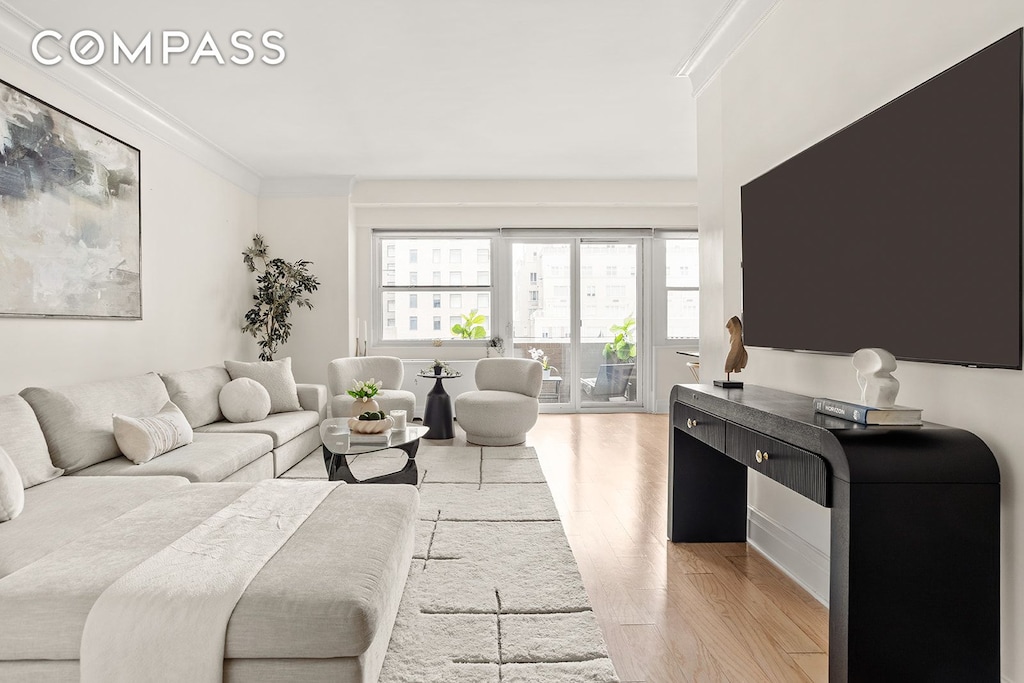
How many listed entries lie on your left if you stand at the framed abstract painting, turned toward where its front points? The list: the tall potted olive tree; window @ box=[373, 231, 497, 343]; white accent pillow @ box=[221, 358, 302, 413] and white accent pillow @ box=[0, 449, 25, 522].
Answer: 3

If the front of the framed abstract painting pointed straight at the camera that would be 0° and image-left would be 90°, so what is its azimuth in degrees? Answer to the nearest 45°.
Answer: approximately 315°

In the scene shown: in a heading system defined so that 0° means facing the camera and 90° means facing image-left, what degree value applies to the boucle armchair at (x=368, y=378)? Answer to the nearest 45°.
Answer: approximately 315°

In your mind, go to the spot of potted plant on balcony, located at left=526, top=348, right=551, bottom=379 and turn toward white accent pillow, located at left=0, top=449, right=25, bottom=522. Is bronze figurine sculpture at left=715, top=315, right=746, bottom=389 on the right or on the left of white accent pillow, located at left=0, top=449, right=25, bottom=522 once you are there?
left

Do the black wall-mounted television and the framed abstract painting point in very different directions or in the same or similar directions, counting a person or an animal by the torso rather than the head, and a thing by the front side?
very different directions

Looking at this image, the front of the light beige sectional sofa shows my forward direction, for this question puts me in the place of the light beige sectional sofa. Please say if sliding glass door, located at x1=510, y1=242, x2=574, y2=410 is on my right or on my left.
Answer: on my left

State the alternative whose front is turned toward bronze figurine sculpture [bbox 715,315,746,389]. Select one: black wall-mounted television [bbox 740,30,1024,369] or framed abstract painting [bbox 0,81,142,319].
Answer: the framed abstract painting

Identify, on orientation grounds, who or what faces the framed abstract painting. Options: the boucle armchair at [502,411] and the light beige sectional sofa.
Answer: the boucle armchair
